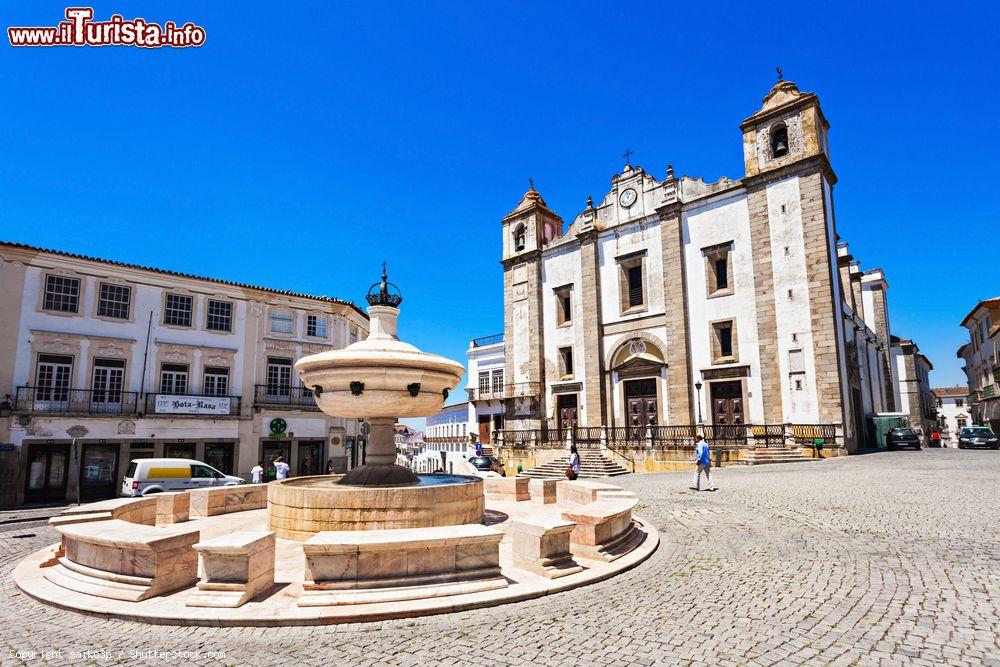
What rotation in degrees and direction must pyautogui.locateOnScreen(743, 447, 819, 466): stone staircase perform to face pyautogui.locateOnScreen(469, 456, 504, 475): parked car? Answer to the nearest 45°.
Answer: approximately 90° to its right

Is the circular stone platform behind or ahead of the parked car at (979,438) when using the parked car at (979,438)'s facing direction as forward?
ahead

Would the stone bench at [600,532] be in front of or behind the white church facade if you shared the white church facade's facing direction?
in front

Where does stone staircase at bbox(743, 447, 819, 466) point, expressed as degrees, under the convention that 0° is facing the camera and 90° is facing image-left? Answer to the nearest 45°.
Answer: approximately 0°

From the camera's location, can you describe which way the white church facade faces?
facing the viewer and to the left of the viewer

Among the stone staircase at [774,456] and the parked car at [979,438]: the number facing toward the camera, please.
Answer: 2

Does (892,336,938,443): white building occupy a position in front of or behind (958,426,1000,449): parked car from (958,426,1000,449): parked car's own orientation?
behind

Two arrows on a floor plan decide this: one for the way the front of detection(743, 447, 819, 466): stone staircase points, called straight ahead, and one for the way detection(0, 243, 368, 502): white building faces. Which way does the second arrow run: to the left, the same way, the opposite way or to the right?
to the left

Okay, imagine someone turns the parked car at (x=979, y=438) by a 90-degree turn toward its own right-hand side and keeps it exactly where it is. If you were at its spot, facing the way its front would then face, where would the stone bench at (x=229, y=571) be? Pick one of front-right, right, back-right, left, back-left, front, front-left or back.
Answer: left

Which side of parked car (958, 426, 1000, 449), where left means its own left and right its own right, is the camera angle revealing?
front

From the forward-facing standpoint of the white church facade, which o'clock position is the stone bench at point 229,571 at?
The stone bench is roughly at 11 o'clock from the white church facade.
